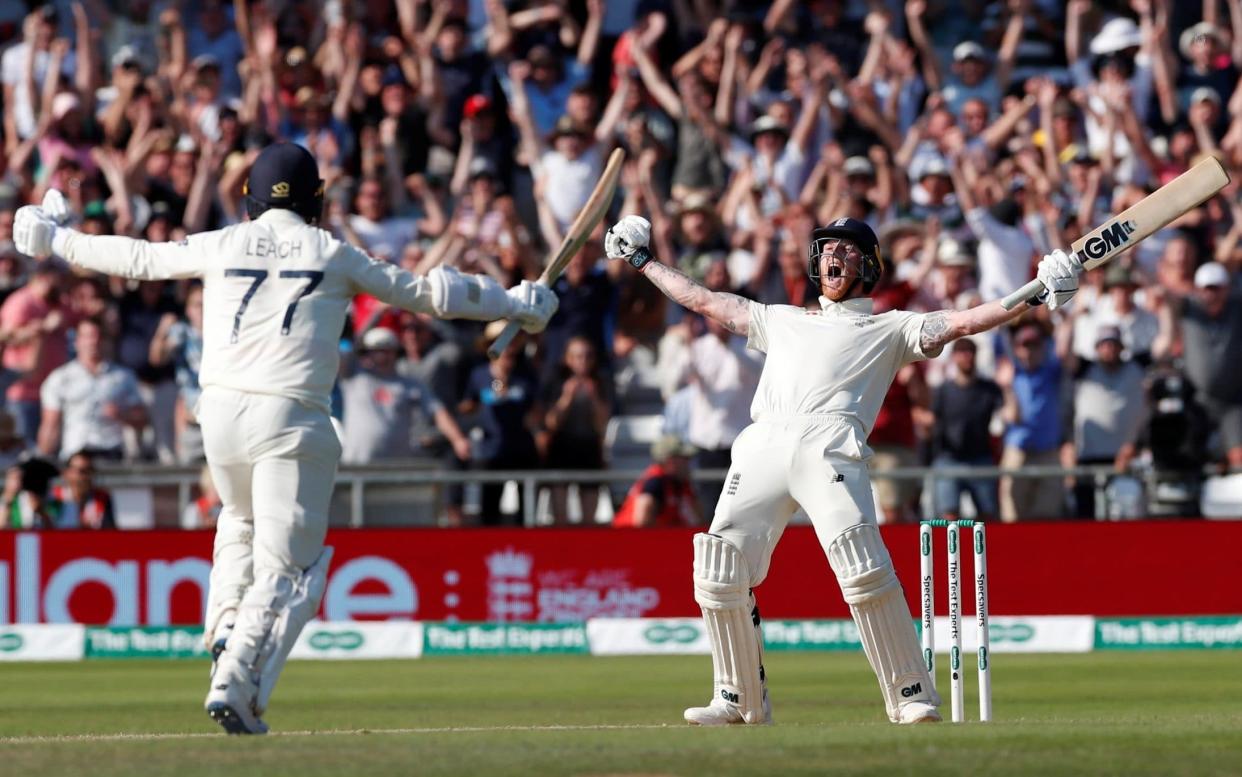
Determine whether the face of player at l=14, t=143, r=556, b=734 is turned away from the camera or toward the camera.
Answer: away from the camera

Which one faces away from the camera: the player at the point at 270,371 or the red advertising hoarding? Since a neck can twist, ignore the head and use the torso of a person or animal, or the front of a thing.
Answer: the player

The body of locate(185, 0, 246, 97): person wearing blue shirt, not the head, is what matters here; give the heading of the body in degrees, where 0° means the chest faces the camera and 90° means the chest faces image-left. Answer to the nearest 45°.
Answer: approximately 0°

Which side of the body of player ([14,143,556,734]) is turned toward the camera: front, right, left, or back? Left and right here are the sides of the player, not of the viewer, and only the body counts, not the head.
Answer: back
